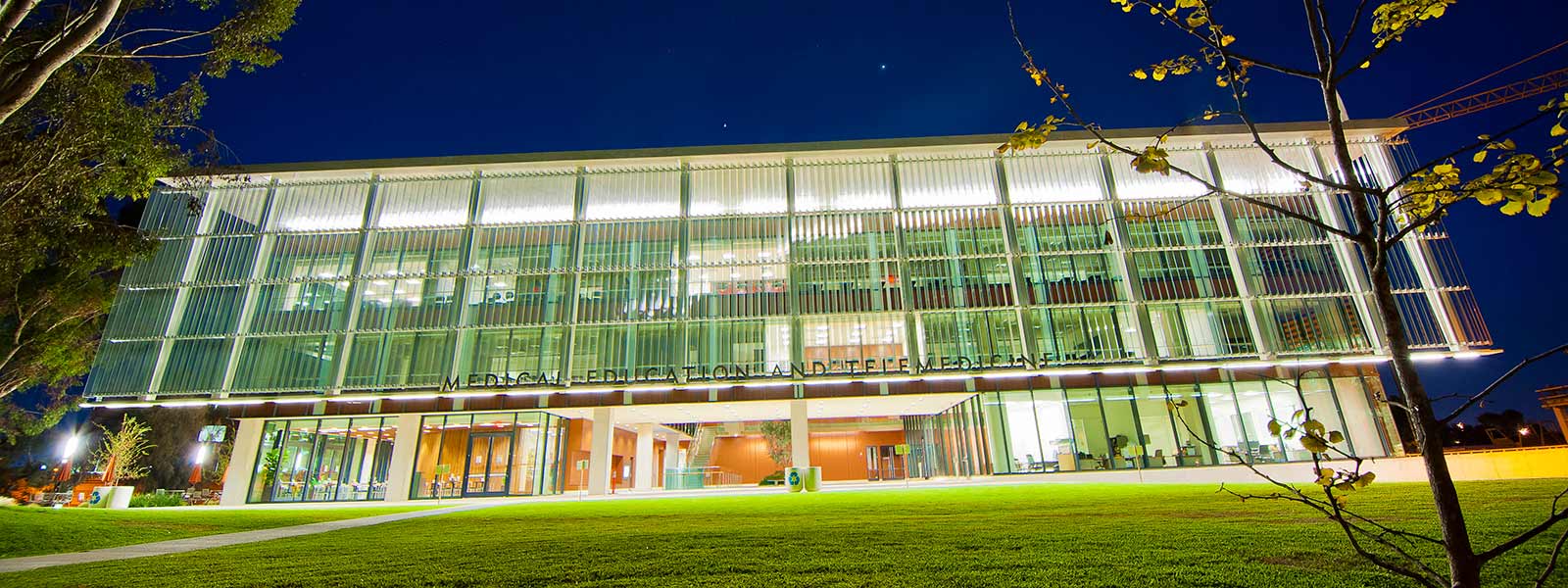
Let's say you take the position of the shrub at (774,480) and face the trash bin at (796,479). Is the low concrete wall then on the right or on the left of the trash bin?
left

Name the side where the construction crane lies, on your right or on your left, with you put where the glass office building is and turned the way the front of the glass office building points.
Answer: on your left

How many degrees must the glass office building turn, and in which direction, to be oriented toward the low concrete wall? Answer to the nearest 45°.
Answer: approximately 90° to its left

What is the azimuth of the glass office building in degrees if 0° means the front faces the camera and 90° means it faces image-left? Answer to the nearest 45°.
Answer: approximately 0°

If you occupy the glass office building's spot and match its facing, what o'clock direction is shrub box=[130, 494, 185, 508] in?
The shrub is roughly at 3 o'clock from the glass office building.
